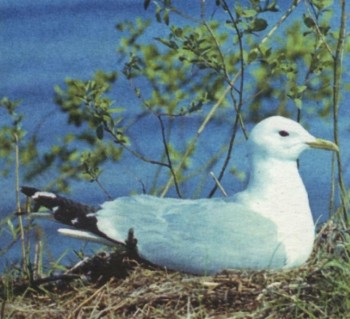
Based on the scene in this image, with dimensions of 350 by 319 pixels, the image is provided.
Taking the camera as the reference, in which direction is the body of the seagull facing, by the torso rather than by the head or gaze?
to the viewer's right
